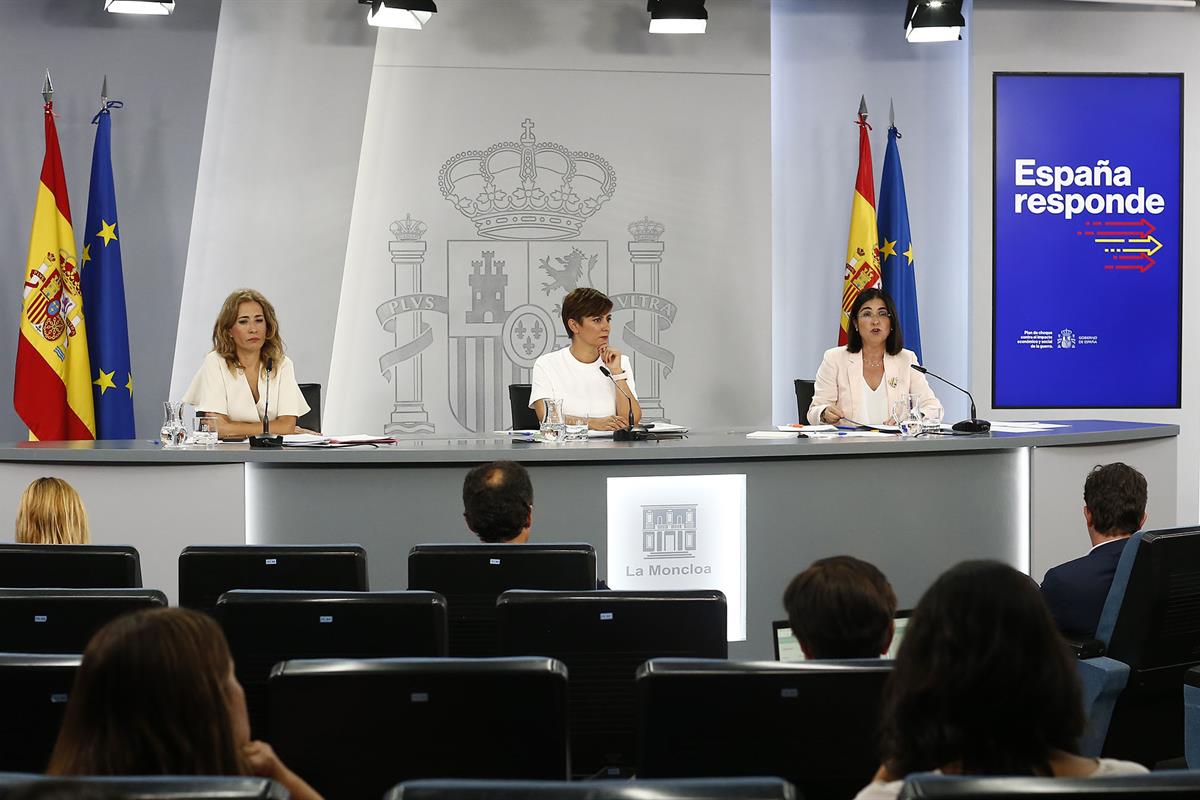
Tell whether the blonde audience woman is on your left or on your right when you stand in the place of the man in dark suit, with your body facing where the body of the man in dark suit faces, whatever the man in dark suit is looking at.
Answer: on your left

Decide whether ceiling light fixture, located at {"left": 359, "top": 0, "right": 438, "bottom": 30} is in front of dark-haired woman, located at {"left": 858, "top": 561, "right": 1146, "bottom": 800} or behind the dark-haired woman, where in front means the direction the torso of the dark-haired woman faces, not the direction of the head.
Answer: in front

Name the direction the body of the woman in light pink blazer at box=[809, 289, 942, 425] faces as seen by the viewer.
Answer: toward the camera

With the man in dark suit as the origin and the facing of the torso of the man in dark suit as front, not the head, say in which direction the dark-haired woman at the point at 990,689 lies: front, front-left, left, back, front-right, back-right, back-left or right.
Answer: back-left

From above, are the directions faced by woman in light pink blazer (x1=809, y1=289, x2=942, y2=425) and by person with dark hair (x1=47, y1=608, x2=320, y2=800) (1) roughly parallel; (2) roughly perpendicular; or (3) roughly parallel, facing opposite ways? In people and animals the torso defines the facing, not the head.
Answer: roughly parallel, facing opposite ways

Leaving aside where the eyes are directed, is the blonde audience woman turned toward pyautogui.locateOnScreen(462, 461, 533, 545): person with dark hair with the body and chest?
no

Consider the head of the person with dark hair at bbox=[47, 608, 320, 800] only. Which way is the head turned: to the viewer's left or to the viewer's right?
to the viewer's right

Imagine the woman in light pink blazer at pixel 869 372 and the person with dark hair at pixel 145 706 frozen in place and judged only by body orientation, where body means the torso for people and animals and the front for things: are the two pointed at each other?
yes

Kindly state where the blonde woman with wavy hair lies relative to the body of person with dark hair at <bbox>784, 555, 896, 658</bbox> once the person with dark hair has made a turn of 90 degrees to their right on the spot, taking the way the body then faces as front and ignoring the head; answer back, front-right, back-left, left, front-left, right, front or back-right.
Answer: back-left

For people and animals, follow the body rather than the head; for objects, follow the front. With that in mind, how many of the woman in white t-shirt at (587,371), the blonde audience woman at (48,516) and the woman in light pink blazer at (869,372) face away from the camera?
1

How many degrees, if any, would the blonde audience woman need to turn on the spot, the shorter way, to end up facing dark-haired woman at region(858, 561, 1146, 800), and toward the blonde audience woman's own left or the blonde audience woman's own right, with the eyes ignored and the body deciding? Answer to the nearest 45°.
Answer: approximately 180°

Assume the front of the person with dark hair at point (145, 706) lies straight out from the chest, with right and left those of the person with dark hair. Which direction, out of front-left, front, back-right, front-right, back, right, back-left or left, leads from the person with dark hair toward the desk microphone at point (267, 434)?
front-left

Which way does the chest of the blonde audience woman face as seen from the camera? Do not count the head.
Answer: away from the camera

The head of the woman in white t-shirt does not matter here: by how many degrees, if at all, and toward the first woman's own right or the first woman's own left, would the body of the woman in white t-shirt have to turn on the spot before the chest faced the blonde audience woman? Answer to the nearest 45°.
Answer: approximately 90° to the first woman's own right

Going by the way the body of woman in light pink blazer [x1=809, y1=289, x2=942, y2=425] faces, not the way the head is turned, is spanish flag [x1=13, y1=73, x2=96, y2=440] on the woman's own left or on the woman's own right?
on the woman's own right

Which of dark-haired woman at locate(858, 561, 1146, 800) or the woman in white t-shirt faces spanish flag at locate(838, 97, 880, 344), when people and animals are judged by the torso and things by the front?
the dark-haired woman

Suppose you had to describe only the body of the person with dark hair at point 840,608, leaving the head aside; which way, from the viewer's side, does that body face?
away from the camera

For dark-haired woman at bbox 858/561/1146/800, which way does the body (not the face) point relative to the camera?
away from the camera

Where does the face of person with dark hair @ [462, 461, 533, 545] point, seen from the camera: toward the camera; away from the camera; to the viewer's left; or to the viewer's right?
away from the camera

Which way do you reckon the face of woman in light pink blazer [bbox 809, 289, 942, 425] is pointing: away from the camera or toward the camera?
toward the camera

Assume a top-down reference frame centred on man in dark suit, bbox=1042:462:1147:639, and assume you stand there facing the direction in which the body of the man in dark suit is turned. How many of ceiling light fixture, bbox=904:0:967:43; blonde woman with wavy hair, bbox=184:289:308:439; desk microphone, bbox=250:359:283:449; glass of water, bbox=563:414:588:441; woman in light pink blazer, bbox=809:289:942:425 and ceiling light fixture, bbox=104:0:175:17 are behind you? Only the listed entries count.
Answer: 0
